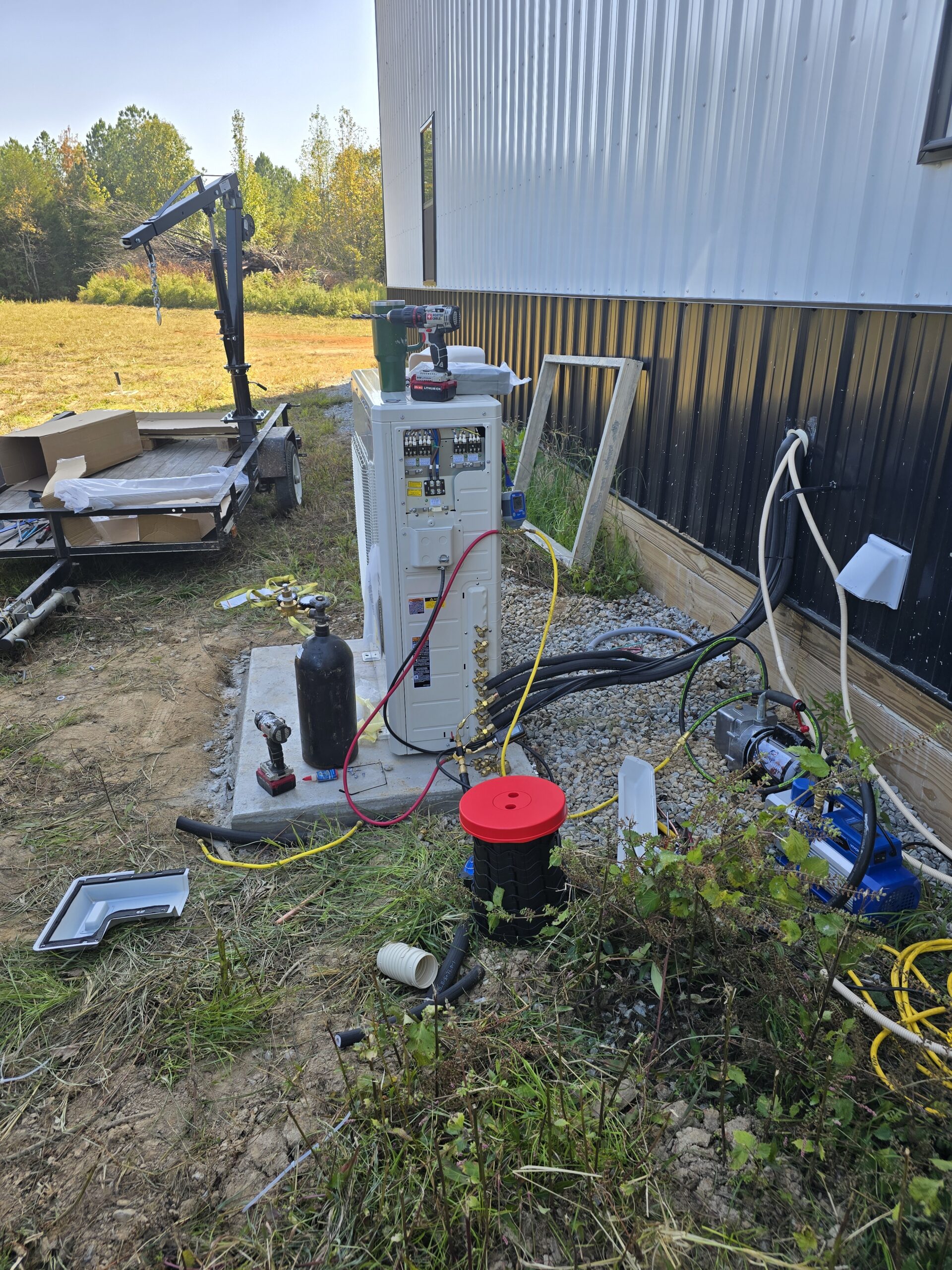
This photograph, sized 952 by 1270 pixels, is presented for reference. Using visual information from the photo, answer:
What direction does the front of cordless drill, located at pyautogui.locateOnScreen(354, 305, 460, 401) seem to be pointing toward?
to the viewer's left

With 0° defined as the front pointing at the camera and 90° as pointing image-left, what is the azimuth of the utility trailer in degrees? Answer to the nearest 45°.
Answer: approximately 45°

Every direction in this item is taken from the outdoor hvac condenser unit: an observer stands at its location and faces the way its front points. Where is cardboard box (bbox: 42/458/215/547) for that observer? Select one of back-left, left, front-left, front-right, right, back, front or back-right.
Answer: front-right

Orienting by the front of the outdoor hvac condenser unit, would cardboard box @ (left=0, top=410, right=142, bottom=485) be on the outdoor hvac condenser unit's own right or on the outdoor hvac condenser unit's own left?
on the outdoor hvac condenser unit's own right

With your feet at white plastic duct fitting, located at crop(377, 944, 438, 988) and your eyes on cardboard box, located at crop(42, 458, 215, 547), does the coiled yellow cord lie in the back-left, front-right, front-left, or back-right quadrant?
back-right

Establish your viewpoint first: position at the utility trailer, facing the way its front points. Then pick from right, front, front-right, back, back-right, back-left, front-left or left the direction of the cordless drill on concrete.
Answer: front-left

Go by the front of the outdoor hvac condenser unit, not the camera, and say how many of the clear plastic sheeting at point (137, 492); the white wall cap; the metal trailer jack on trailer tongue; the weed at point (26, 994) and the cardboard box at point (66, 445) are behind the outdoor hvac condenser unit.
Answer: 1

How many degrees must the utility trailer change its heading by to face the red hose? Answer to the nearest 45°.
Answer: approximately 45° to its left

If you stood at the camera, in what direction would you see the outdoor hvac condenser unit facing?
facing to the left of the viewer
